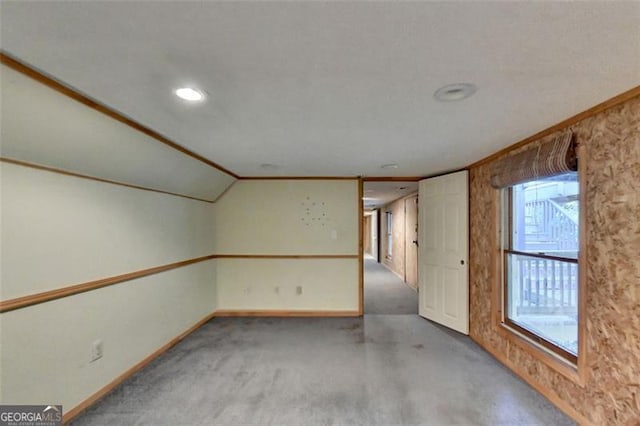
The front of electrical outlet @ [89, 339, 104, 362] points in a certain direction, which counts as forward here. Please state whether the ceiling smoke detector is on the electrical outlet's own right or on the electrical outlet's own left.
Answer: on the electrical outlet's own left

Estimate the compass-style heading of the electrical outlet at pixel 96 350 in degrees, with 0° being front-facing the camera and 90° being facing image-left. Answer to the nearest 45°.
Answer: approximately 315°

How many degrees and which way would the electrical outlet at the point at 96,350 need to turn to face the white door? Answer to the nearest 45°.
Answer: approximately 45° to its left

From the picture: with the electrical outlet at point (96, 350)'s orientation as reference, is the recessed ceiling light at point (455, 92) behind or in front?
in front

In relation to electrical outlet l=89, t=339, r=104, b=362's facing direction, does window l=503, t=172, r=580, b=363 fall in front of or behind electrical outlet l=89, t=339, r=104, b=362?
in front
